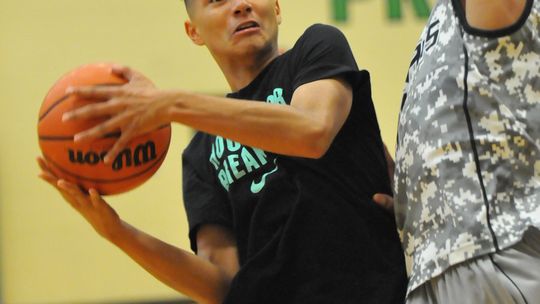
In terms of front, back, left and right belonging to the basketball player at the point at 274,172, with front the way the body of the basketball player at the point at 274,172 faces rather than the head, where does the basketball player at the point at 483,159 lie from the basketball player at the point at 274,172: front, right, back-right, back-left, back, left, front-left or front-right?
left

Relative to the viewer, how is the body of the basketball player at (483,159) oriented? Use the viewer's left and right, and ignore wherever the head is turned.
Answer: facing to the left of the viewer

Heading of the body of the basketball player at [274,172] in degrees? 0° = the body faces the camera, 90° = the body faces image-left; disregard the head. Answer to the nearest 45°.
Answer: approximately 45°

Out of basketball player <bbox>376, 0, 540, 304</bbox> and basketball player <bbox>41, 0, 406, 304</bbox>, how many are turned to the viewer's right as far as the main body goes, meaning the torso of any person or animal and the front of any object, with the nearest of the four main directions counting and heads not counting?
0
